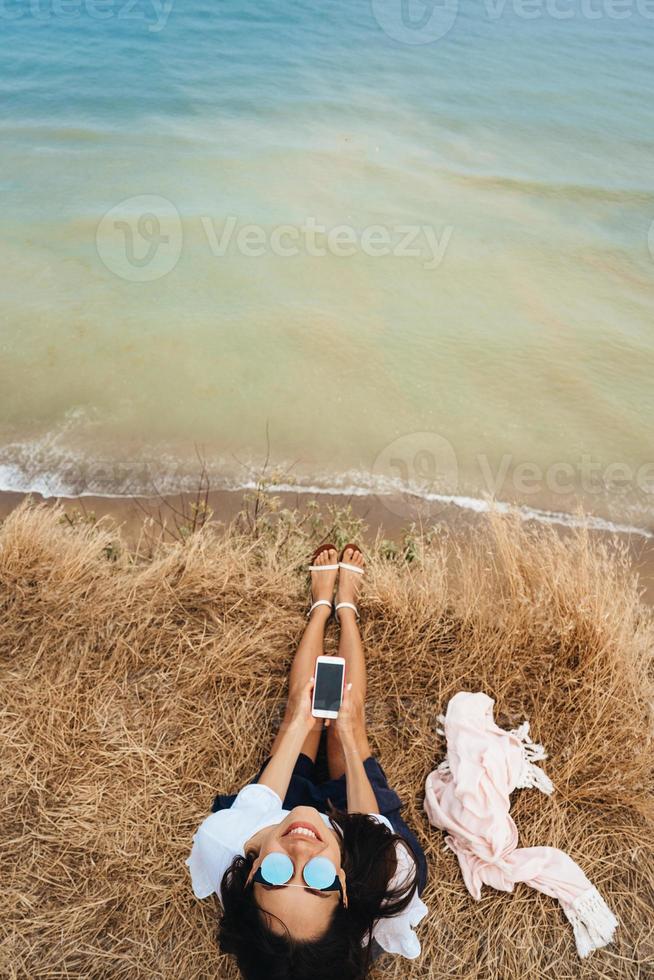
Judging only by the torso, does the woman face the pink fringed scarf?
no

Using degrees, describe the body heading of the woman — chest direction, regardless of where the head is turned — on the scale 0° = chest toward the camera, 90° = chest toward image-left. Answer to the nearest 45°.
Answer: approximately 180°
